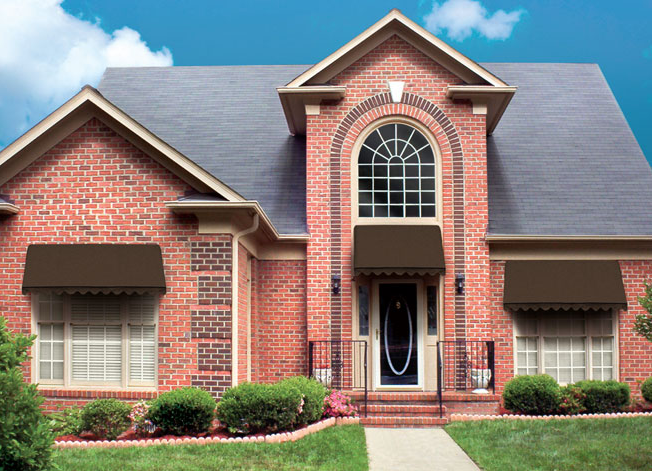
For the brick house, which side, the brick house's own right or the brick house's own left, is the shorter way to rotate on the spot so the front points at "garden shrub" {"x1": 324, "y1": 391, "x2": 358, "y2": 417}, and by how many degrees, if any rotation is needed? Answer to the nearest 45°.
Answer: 0° — it already faces it

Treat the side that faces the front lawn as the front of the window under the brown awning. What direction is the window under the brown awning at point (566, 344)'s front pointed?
toward the camera

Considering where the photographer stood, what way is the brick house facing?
facing the viewer

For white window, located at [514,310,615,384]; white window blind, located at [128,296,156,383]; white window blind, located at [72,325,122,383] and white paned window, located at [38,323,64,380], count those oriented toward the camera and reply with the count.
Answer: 4

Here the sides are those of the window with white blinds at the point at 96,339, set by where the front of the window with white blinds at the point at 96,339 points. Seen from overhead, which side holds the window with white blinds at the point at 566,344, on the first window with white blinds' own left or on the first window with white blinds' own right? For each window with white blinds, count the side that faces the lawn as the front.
on the first window with white blinds' own left

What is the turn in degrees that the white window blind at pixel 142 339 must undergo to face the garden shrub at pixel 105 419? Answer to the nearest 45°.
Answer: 0° — it already faces it

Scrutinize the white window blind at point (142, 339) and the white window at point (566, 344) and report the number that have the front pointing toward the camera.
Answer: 2

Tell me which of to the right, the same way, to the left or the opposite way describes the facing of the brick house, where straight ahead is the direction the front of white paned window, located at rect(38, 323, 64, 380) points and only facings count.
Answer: the same way

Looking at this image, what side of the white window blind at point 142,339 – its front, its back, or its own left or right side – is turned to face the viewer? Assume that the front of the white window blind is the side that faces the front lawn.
front
